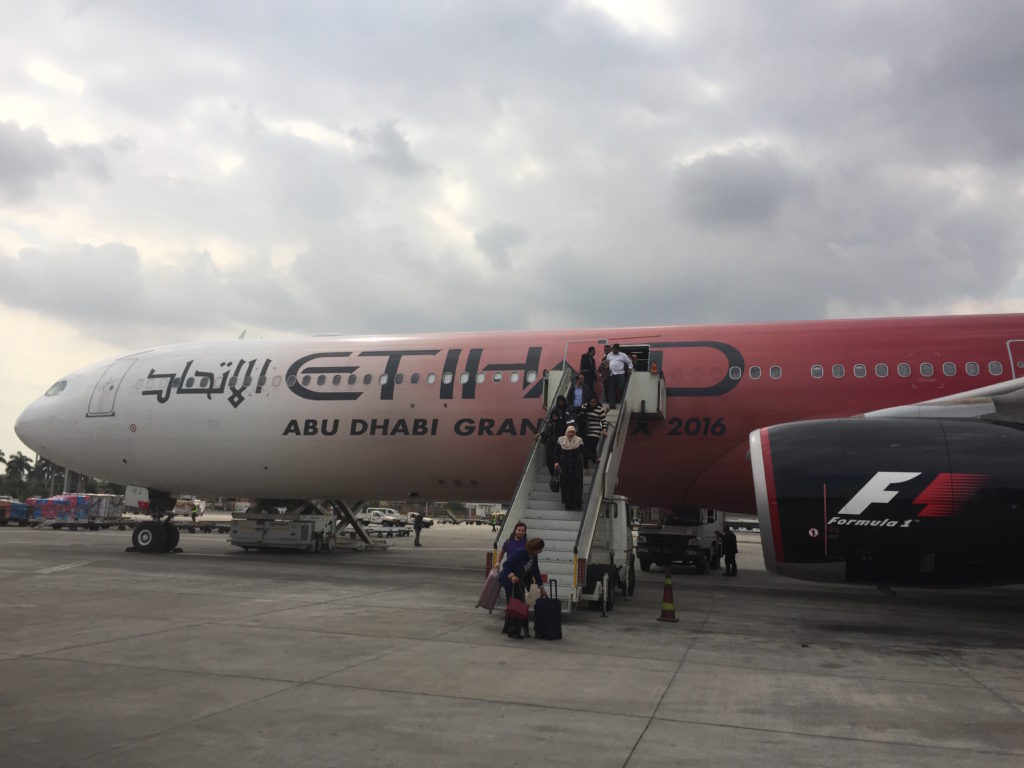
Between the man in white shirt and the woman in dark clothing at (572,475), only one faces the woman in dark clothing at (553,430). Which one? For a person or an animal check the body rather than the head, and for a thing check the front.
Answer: the man in white shirt

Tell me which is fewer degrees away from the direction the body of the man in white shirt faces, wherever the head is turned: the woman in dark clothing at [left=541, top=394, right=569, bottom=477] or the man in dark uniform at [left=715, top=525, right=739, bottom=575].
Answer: the woman in dark clothing

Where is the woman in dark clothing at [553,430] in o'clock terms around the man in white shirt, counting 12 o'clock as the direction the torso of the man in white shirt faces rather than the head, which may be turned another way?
The woman in dark clothing is roughly at 12 o'clock from the man in white shirt.

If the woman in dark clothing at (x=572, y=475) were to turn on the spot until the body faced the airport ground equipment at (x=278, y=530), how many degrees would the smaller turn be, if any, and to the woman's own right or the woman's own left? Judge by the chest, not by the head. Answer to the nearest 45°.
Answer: approximately 135° to the woman's own right

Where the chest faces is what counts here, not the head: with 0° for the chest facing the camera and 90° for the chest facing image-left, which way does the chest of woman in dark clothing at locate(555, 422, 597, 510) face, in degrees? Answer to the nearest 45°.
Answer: approximately 0°

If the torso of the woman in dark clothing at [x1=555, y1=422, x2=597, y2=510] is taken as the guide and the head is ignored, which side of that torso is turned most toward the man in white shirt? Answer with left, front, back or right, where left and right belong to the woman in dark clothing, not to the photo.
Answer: back

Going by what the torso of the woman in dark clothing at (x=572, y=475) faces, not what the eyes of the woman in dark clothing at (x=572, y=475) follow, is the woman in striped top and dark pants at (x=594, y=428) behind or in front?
behind

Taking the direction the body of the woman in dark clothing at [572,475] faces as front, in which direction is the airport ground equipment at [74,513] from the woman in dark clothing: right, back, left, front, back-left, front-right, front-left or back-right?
back-right

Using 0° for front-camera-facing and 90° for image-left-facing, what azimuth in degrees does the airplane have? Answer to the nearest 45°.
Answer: approximately 90°

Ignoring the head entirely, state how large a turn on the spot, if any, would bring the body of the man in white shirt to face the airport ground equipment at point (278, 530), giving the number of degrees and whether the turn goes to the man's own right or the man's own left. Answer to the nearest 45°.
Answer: approximately 90° to the man's own right
